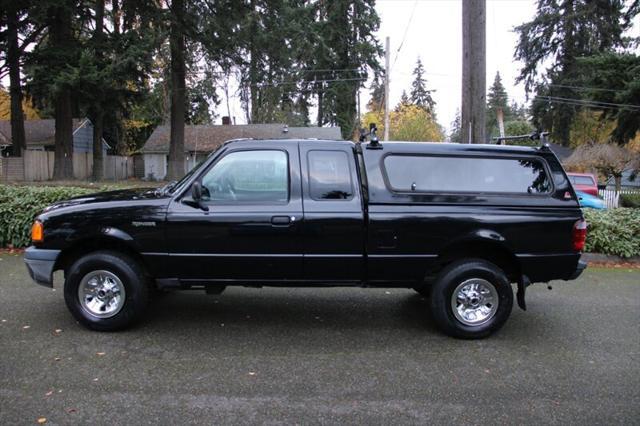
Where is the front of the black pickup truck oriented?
to the viewer's left

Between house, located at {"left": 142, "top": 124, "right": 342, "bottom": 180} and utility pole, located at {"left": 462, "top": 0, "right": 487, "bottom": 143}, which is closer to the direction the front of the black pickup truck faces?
the house

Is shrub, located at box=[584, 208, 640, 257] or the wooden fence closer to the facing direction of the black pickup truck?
the wooden fence

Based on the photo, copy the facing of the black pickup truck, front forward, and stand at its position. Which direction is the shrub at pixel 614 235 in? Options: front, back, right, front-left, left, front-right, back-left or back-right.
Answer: back-right

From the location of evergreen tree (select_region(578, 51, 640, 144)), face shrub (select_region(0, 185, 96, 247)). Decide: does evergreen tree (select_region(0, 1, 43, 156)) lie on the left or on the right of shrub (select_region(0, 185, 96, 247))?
right
